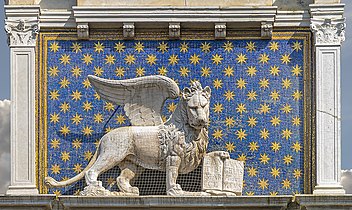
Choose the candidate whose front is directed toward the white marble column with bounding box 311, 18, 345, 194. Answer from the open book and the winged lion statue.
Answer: the winged lion statue

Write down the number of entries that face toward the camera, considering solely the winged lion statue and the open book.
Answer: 1

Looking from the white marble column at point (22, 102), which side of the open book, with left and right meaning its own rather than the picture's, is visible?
right

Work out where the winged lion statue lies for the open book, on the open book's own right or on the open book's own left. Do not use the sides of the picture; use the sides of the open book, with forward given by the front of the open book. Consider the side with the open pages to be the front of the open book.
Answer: on the open book's own right

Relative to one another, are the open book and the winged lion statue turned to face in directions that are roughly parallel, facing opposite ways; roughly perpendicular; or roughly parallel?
roughly perpendicular

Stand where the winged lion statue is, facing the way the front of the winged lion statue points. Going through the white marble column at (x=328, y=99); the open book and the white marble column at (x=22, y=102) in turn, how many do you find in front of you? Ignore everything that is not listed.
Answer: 2

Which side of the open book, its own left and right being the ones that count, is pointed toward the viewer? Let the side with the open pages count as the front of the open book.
front

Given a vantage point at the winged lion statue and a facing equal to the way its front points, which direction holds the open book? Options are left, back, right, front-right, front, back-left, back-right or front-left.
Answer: front

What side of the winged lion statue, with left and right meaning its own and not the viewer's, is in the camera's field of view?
right

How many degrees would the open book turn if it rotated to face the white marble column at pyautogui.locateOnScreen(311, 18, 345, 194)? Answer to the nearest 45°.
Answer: approximately 90° to its left

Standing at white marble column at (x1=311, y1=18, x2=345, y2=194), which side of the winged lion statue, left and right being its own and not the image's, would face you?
front
